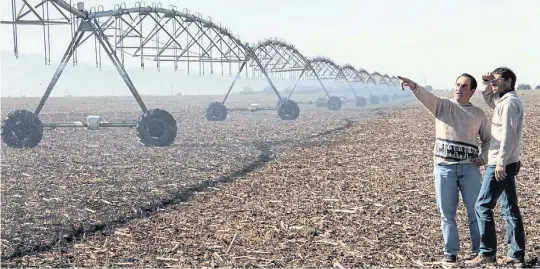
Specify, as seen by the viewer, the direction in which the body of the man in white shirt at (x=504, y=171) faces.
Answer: to the viewer's left

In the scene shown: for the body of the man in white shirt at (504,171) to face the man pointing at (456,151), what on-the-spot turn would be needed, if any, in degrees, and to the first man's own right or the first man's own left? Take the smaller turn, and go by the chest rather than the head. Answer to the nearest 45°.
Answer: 0° — they already face them
